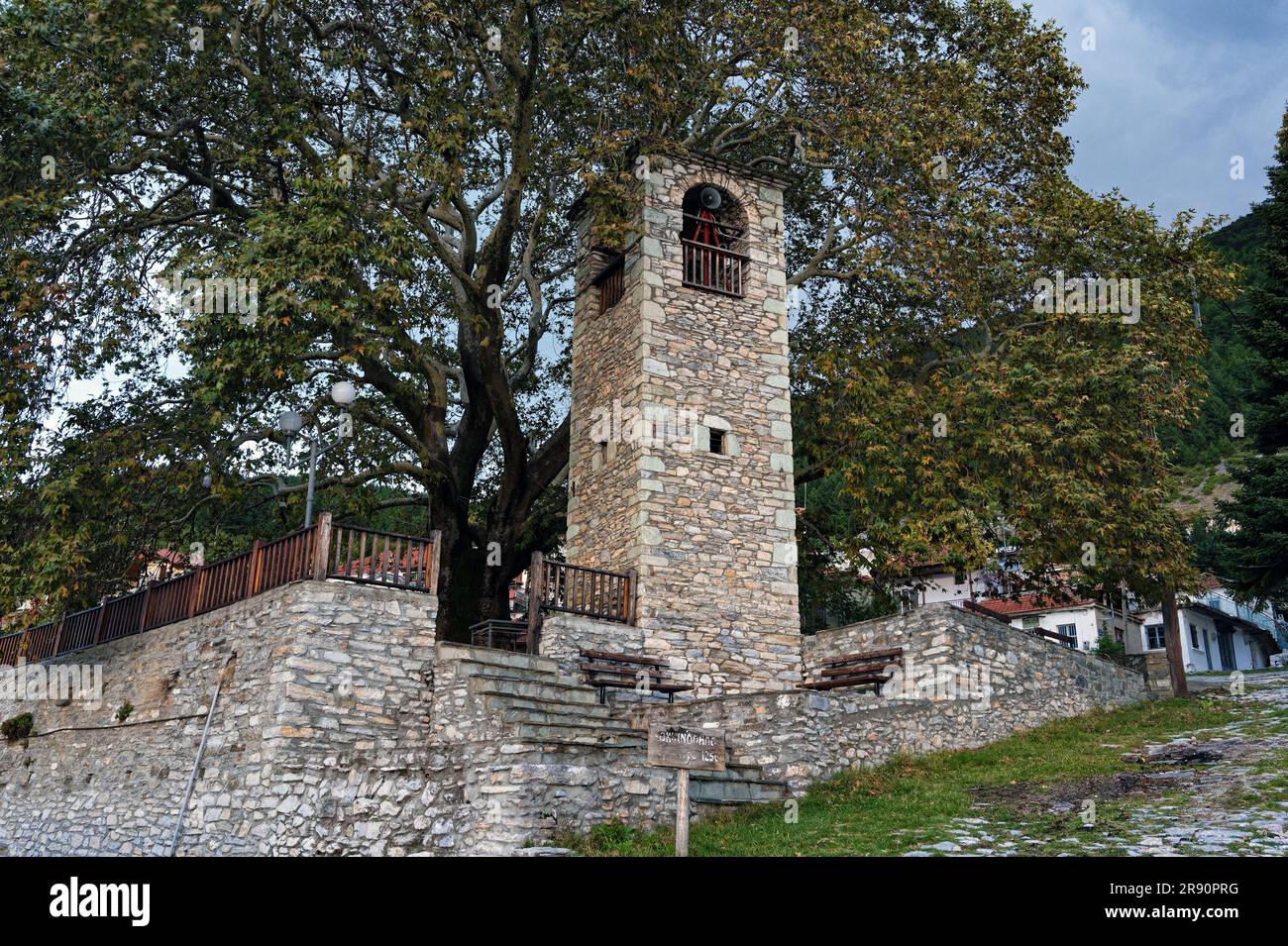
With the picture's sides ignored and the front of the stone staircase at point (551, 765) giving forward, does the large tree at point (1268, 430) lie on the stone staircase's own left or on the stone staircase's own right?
on the stone staircase's own left

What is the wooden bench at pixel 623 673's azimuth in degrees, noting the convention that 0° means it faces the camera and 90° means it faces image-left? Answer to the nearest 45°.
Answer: approximately 315°
